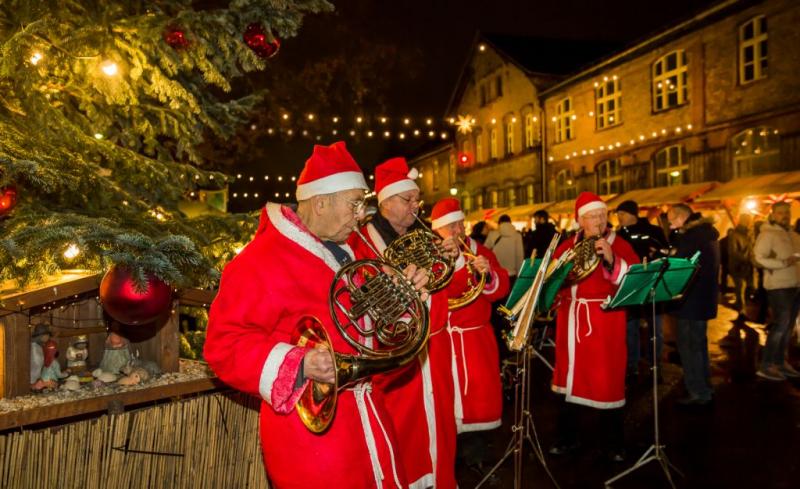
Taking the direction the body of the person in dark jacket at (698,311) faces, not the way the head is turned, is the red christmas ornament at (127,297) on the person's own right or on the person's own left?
on the person's own left

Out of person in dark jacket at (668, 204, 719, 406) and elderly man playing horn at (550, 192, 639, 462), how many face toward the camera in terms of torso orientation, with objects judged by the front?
1

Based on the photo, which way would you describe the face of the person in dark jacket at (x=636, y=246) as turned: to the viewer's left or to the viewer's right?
to the viewer's left

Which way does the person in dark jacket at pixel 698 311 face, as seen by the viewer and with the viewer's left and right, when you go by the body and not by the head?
facing to the left of the viewer

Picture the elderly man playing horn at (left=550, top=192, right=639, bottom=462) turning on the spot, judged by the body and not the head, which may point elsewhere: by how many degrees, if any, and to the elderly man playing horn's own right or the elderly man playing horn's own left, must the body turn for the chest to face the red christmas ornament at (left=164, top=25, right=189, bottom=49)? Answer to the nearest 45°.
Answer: approximately 45° to the elderly man playing horn's own right

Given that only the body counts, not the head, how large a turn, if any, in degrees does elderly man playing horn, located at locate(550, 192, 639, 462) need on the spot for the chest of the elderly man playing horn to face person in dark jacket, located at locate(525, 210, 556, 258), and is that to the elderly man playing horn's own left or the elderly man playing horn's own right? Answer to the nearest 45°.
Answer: approximately 180°

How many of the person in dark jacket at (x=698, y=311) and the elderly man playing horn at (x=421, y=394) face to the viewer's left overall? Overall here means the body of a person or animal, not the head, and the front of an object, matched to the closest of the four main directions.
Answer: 1

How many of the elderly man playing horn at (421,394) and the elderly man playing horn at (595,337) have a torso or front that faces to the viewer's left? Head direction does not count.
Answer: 0

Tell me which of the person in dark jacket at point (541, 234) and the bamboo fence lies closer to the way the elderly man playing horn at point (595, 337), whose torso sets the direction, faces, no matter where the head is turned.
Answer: the bamboo fence

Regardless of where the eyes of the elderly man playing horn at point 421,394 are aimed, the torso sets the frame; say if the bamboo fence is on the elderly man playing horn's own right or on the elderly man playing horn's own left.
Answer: on the elderly man playing horn's own right

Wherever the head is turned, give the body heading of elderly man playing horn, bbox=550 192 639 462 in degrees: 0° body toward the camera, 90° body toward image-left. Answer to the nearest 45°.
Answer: approximately 0°

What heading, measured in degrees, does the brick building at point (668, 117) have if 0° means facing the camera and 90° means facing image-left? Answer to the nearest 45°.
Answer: approximately 45°
